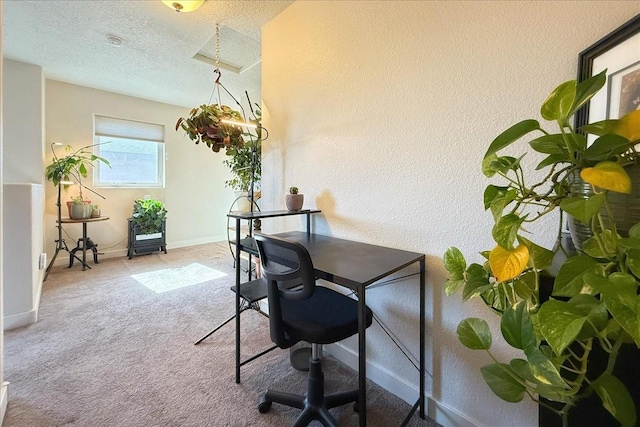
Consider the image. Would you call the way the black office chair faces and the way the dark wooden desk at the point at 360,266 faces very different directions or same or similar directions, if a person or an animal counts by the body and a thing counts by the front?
very different directions

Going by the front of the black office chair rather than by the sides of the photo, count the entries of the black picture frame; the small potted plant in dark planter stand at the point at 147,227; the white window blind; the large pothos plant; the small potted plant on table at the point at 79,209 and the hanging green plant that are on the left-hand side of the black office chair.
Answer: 4

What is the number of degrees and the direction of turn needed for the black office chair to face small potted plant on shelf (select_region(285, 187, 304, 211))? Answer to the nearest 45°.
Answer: approximately 45° to its left

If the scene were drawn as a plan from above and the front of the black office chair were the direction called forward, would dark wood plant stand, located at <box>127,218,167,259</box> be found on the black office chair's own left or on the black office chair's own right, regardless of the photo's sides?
on the black office chair's own left

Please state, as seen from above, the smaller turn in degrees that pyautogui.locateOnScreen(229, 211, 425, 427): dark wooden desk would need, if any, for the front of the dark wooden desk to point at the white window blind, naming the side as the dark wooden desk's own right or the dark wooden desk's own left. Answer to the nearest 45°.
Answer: approximately 90° to the dark wooden desk's own right

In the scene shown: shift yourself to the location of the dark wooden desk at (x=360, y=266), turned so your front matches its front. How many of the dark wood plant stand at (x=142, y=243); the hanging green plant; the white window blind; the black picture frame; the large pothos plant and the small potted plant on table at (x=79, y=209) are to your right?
4

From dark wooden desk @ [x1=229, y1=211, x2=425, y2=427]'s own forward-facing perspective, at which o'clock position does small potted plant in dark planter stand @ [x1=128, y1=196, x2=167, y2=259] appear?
The small potted plant in dark planter stand is roughly at 3 o'clock from the dark wooden desk.

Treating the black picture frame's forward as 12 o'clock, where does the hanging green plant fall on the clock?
The hanging green plant is roughly at 1 o'clock from the black picture frame.

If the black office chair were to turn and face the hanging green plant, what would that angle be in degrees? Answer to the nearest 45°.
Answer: approximately 90° to its left

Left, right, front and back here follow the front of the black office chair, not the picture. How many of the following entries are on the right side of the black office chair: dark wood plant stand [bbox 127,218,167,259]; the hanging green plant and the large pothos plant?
1

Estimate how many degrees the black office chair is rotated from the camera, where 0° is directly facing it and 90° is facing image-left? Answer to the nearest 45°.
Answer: approximately 225°

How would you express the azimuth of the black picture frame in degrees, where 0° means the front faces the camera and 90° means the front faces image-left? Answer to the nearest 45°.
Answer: approximately 45°

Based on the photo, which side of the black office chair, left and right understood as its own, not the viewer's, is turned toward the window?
left

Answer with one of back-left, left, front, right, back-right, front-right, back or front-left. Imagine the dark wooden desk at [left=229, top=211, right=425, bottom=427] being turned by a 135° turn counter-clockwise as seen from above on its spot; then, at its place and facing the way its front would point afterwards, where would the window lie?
back-left
